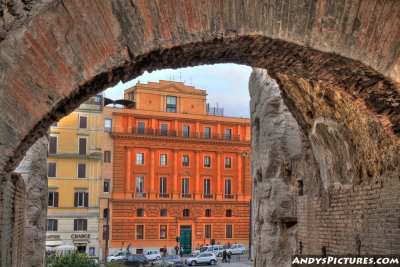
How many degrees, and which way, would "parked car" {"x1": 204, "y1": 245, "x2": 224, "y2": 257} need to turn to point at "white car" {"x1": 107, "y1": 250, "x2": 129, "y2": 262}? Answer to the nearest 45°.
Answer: approximately 45° to its left

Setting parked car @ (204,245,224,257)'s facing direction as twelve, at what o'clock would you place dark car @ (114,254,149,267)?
The dark car is roughly at 10 o'clock from the parked car.

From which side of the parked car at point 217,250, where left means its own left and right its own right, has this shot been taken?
left

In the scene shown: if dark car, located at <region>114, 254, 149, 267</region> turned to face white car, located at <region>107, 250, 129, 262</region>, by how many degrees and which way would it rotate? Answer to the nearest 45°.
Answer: approximately 90° to its right

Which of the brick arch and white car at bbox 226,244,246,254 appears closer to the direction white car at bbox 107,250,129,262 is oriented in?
the brick arch

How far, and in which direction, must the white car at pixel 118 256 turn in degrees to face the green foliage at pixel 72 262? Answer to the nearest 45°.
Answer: approximately 45° to its left

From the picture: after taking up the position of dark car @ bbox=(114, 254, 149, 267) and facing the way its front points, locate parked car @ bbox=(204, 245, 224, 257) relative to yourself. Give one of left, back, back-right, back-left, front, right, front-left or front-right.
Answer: back-right

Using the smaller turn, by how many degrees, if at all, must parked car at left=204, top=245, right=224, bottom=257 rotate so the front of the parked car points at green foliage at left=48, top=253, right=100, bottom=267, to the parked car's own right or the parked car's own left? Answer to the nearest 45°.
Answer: approximately 90° to the parked car's own left

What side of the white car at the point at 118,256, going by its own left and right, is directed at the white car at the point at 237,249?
back

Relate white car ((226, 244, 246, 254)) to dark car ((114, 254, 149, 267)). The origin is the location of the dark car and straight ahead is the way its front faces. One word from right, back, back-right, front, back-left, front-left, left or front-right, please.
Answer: back-right

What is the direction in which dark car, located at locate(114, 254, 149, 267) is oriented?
to the viewer's left

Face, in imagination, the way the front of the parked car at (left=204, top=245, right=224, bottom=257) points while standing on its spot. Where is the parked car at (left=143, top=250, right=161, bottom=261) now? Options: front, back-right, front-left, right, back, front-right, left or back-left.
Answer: front-left

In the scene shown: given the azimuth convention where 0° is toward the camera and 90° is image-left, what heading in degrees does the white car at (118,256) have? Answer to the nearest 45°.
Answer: approximately 45°

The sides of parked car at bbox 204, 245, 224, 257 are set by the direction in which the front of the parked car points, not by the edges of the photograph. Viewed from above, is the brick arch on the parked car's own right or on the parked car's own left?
on the parked car's own left
